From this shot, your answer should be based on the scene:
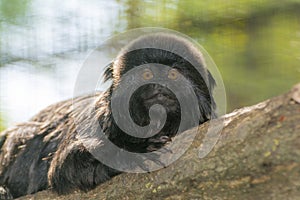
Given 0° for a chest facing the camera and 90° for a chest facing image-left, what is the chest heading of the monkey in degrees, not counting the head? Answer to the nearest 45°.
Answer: approximately 315°
